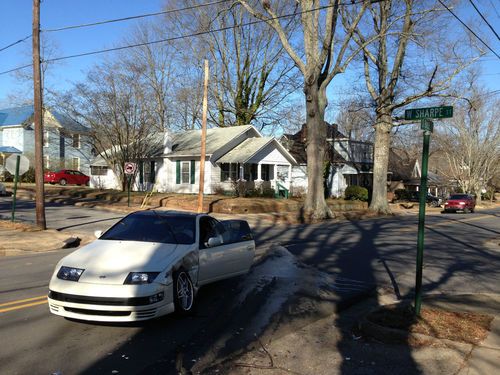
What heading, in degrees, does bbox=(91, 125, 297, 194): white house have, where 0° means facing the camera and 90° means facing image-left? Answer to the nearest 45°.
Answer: approximately 315°

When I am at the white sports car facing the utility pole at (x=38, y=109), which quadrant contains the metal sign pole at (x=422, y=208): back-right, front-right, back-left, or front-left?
back-right

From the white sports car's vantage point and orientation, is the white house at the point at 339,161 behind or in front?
behind

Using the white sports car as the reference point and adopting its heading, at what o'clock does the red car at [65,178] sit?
The red car is roughly at 4 o'clock from the white sports car.

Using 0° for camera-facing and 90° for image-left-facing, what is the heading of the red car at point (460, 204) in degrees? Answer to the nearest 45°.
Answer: approximately 45°

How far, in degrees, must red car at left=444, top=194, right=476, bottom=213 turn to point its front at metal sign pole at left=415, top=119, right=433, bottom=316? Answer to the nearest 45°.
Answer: approximately 45° to its left

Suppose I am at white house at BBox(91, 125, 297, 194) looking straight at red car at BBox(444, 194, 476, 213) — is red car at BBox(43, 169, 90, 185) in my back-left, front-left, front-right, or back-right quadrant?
back-left

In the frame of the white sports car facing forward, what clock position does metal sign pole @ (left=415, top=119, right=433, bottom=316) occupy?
The metal sign pole is roughly at 8 o'clock from the white sports car.

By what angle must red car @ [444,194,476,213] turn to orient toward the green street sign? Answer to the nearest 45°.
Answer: approximately 45° to its left

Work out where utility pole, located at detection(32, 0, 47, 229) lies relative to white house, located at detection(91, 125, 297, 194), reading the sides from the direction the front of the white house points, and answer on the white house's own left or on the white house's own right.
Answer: on the white house's own right

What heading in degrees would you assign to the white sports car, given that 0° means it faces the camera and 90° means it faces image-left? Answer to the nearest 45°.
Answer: approximately 45°

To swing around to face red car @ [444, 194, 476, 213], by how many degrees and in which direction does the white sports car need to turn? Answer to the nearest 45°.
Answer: approximately 180°

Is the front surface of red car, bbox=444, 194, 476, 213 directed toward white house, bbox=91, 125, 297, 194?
no
